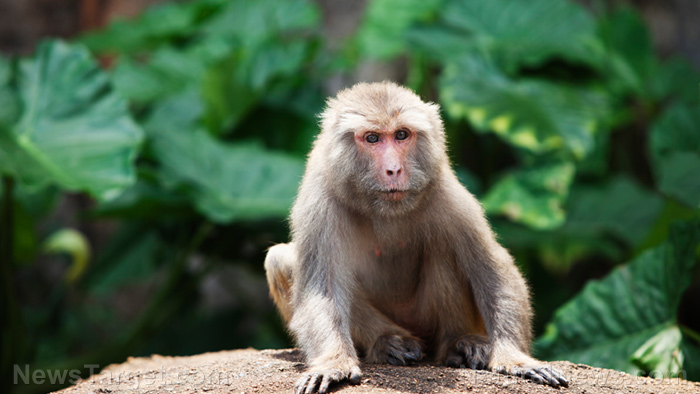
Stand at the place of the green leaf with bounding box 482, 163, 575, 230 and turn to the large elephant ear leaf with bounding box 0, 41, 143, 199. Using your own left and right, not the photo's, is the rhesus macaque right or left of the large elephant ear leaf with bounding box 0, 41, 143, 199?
left

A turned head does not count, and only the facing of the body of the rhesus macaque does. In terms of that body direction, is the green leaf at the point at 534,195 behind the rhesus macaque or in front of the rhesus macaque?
behind

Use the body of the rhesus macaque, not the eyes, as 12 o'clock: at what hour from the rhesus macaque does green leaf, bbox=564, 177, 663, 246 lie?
The green leaf is roughly at 7 o'clock from the rhesus macaque.

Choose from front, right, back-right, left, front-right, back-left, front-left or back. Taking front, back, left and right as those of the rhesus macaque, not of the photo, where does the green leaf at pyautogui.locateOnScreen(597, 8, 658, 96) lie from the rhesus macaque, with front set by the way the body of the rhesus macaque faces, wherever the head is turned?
back-left

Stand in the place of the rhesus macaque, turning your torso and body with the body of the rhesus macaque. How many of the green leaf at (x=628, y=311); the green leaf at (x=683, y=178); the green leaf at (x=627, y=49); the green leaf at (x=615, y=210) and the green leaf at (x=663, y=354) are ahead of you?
0

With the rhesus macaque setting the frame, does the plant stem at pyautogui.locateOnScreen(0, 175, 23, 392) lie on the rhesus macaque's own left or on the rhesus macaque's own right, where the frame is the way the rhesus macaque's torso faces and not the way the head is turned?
on the rhesus macaque's own right

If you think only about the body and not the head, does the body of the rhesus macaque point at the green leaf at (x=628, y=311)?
no

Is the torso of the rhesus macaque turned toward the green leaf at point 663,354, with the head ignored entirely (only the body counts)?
no

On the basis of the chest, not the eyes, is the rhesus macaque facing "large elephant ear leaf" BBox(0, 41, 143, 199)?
no

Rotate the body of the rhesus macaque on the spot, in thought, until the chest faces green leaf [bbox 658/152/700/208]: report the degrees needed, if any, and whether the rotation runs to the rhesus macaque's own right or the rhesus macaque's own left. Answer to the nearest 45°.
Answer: approximately 135° to the rhesus macaque's own left

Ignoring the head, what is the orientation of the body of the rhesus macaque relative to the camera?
toward the camera

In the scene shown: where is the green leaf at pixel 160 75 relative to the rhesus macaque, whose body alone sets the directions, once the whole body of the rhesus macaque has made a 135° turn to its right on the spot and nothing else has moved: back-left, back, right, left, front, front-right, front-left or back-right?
front
